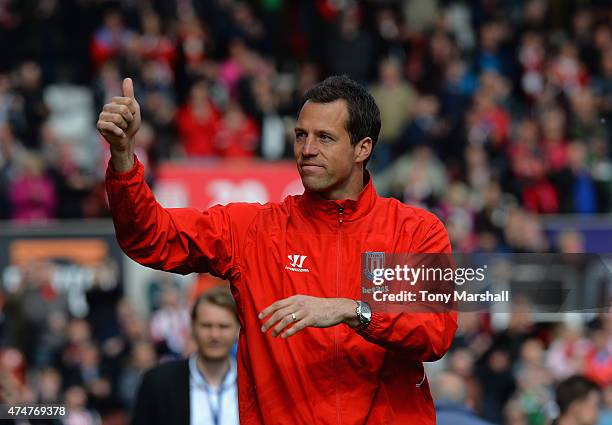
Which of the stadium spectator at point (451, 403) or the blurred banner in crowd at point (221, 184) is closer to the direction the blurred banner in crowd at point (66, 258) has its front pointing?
the stadium spectator

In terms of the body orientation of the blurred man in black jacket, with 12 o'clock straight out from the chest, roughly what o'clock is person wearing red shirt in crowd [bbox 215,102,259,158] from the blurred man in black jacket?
The person wearing red shirt in crowd is roughly at 6 o'clock from the blurred man in black jacket.

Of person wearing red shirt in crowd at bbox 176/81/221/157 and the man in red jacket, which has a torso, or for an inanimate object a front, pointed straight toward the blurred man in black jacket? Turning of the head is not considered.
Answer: the person wearing red shirt in crowd

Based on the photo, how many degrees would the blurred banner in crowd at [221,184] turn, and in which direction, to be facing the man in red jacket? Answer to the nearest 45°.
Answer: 0° — it already faces them

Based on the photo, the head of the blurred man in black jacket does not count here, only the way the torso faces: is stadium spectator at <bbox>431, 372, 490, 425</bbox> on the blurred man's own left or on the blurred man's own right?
on the blurred man's own left

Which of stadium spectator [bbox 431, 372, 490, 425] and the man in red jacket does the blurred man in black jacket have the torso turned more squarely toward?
the man in red jacket

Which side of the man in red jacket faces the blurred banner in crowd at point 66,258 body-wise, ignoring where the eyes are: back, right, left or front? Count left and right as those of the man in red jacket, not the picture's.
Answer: back

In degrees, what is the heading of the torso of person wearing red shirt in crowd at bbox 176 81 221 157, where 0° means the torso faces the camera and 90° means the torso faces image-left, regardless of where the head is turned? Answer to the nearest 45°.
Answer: approximately 0°
